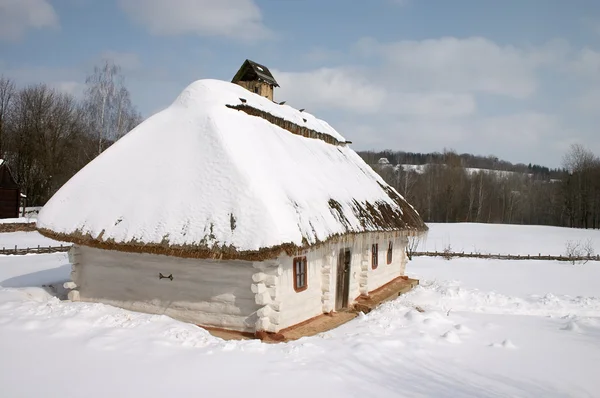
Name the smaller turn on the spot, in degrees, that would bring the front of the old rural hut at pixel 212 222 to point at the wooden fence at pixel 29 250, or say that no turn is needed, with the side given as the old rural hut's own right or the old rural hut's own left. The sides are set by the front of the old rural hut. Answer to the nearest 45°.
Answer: approximately 180°

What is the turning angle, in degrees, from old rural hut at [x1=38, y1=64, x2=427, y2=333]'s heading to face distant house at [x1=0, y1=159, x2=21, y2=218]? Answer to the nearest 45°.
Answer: approximately 180°

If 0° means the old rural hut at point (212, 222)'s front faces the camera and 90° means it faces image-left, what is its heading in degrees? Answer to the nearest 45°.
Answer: approximately 315°
